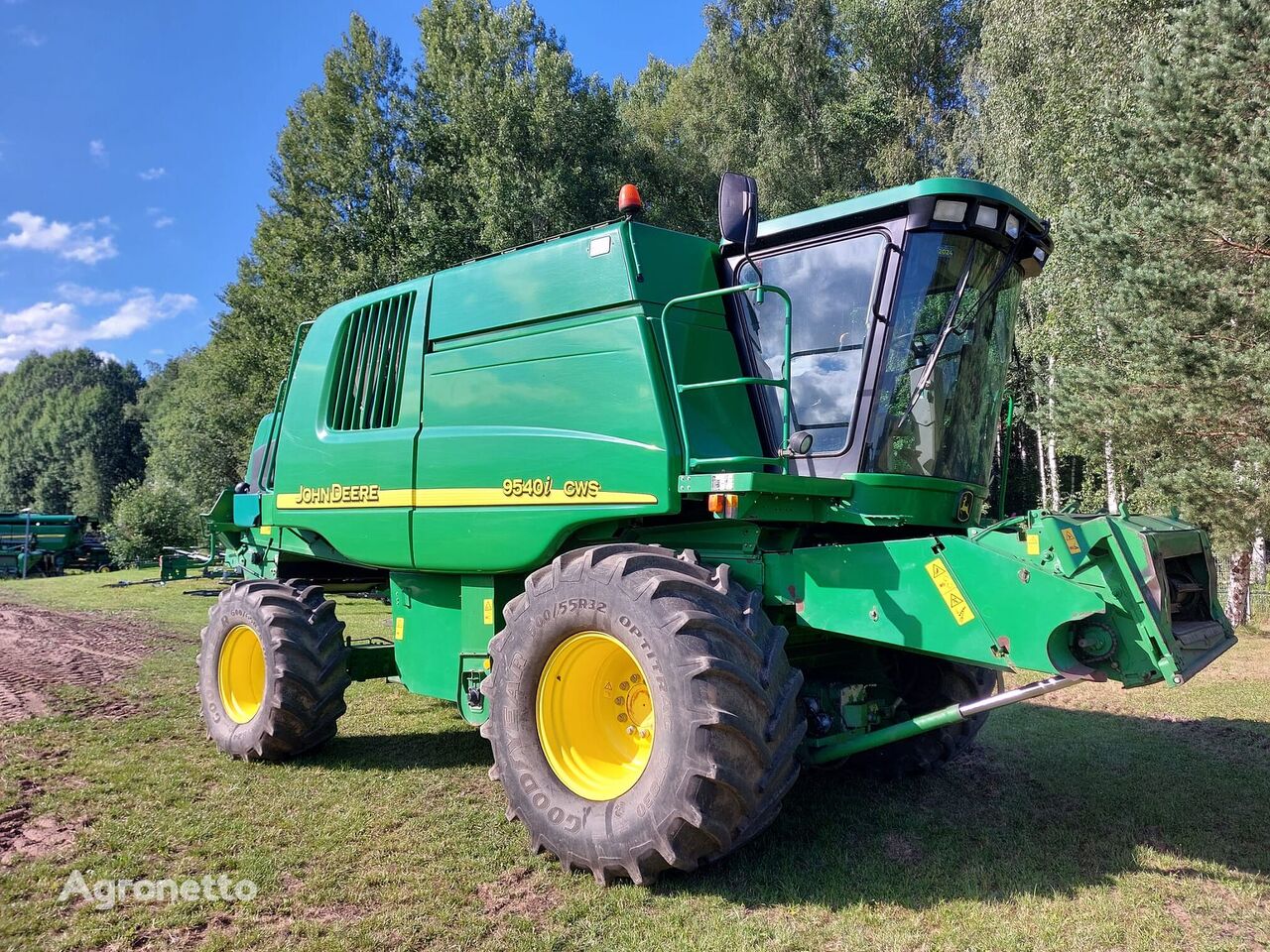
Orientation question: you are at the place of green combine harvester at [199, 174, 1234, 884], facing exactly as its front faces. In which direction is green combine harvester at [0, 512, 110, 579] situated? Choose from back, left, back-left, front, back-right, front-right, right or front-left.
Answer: back

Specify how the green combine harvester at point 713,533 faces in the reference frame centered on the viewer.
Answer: facing the viewer and to the right of the viewer

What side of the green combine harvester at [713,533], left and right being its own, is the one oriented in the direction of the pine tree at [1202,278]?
left
